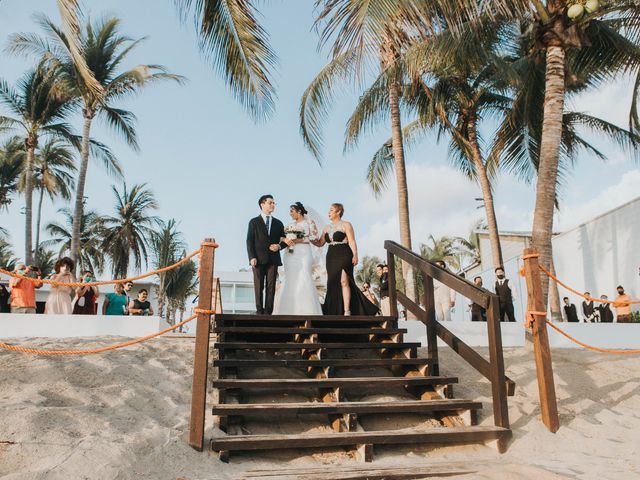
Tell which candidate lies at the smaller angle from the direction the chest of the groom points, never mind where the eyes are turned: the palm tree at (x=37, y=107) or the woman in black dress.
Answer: the woman in black dress

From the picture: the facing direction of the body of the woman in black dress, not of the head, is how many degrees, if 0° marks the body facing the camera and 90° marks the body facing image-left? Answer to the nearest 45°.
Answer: approximately 45°

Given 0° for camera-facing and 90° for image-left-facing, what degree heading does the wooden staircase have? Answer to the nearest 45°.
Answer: approximately 0°

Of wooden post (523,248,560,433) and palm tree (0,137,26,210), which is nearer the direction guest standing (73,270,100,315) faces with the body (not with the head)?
the wooden post

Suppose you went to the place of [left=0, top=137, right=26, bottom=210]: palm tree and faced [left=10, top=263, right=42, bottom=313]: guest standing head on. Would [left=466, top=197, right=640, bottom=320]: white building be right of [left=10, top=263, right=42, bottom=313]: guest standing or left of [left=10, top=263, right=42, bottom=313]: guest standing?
left

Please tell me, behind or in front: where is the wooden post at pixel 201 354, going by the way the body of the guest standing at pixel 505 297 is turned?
in front
